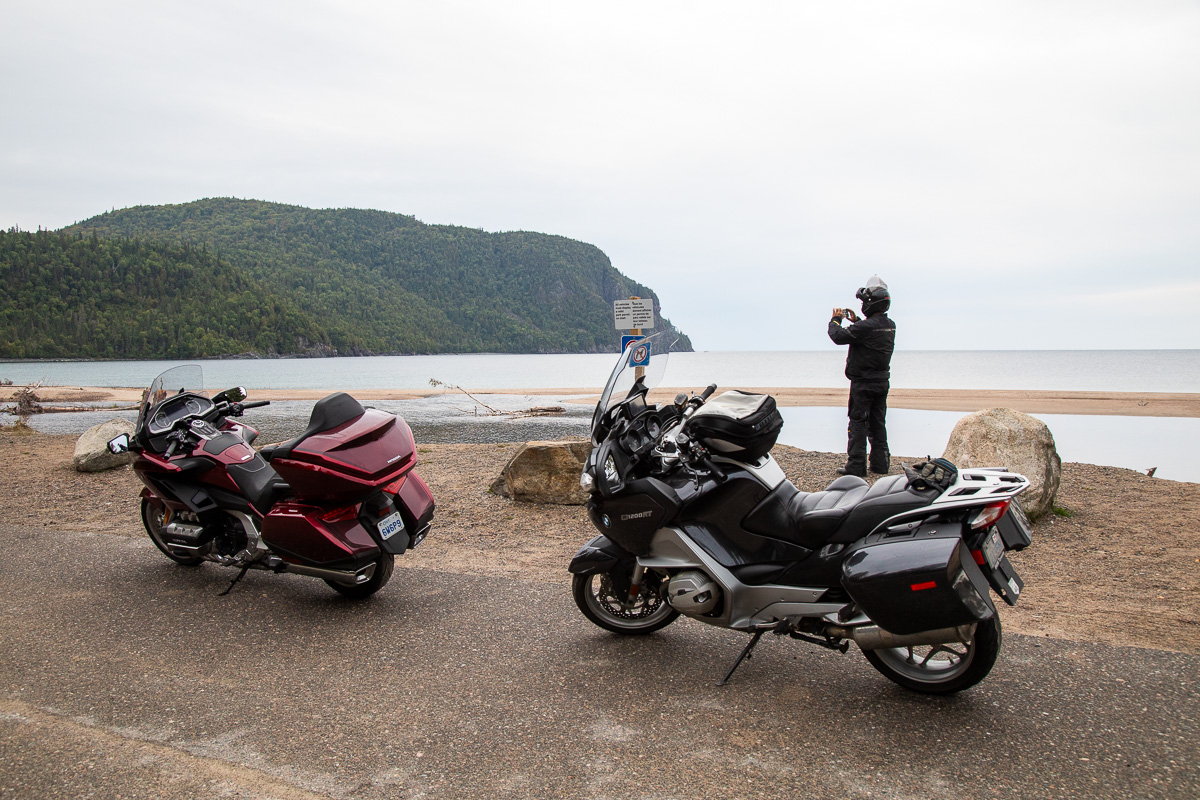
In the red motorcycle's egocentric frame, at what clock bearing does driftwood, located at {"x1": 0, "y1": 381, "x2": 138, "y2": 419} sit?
The driftwood is roughly at 1 o'clock from the red motorcycle.

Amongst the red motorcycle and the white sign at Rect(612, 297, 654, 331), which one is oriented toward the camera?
the white sign

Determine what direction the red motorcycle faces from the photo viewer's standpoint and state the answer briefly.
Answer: facing away from the viewer and to the left of the viewer

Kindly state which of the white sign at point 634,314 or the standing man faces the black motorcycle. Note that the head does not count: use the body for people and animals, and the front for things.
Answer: the white sign

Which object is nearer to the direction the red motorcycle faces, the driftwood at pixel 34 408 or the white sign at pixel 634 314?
the driftwood

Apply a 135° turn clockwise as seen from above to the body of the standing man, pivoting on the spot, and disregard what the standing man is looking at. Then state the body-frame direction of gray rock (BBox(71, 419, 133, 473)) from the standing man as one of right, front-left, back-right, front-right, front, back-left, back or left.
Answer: back

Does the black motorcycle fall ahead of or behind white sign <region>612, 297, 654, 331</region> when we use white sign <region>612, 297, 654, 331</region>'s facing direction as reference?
ahead

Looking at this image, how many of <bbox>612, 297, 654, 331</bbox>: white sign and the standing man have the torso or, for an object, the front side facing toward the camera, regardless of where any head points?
1

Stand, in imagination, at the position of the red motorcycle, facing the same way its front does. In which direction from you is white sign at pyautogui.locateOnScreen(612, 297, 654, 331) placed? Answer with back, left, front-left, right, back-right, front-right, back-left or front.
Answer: right

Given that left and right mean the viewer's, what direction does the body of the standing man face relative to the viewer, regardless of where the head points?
facing away from the viewer and to the left of the viewer

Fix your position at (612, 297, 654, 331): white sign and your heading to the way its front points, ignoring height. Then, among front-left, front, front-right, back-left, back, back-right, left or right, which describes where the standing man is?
left

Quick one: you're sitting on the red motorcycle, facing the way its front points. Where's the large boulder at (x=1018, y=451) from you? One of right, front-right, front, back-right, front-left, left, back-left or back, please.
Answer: back-right

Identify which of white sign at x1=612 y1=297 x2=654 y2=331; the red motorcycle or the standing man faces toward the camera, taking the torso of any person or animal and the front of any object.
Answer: the white sign

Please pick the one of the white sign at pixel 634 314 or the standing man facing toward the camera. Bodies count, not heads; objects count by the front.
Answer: the white sign

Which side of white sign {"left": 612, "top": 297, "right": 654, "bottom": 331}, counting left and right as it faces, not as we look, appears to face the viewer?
front

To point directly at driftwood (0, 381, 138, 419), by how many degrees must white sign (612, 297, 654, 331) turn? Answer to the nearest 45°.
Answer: approximately 135° to its right

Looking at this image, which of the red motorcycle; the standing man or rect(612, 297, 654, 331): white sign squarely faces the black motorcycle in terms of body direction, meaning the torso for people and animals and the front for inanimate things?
the white sign
